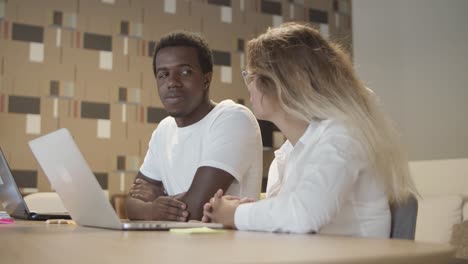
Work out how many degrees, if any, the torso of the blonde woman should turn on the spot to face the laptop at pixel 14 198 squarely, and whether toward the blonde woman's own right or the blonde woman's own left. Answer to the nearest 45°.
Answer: approximately 45° to the blonde woman's own right

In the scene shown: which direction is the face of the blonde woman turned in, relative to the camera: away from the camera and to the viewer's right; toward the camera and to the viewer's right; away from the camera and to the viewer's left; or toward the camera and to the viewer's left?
away from the camera and to the viewer's left

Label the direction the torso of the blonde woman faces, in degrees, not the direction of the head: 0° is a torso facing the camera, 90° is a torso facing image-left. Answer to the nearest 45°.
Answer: approximately 90°

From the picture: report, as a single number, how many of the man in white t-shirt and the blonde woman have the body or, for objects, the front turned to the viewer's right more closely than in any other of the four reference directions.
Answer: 0

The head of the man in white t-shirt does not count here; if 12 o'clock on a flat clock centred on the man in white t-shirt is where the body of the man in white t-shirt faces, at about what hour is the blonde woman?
The blonde woman is roughly at 10 o'clock from the man in white t-shirt.

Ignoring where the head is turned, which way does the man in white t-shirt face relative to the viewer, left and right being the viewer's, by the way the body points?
facing the viewer and to the left of the viewer

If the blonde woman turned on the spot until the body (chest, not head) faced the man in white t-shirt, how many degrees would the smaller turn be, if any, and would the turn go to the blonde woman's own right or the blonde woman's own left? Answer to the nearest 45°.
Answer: approximately 45° to the blonde woman's own right

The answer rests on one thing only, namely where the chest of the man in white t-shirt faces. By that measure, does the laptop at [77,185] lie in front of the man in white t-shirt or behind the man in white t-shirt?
in front

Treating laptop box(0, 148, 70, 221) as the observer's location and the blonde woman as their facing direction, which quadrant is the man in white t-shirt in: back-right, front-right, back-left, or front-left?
front-left
